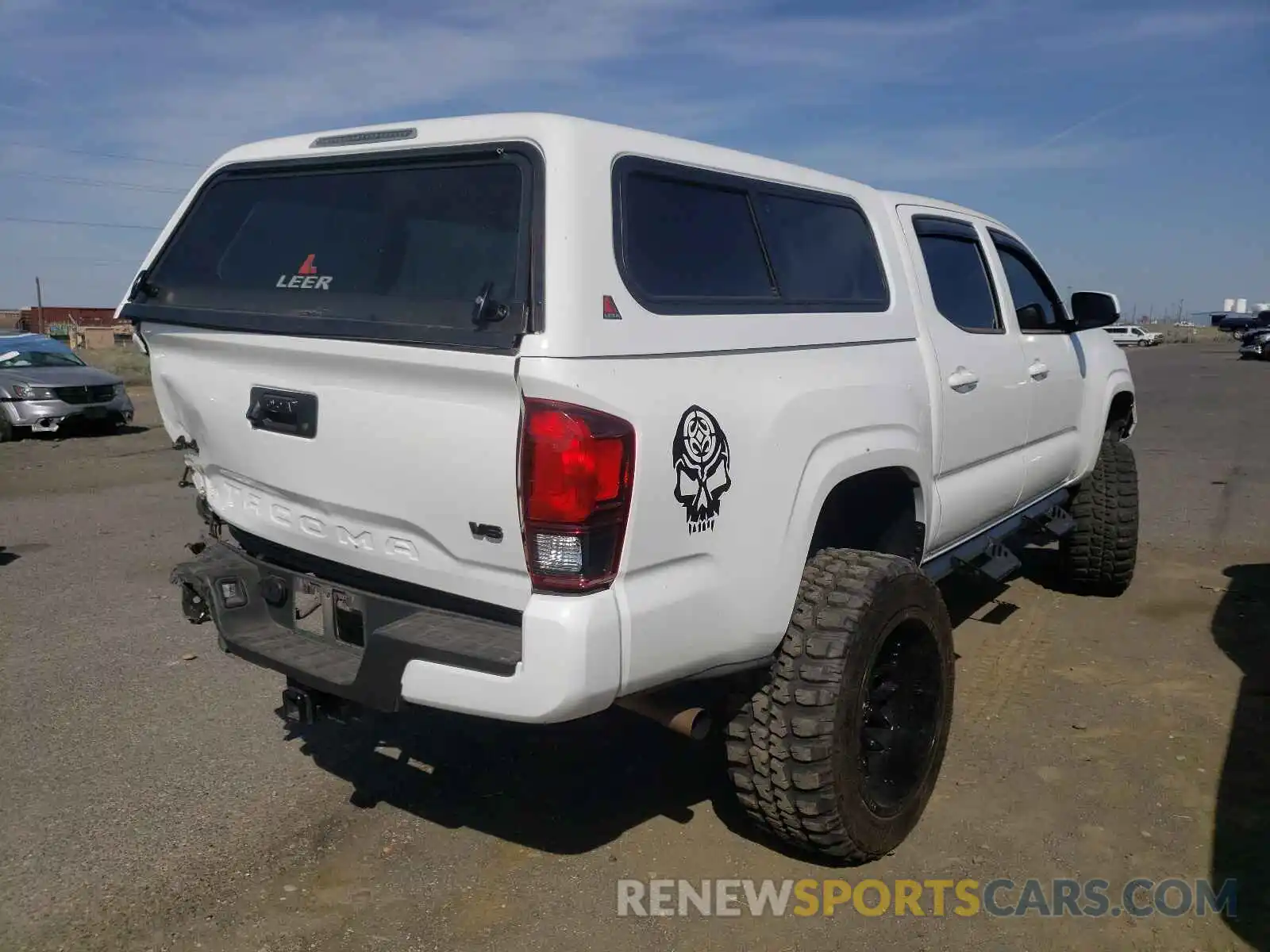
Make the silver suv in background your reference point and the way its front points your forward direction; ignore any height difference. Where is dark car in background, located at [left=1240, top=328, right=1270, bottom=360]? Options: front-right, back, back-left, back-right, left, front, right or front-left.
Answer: front-left

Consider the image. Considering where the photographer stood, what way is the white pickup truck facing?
facing away from the viewer and to the right of the viewer

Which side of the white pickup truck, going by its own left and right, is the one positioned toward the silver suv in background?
left

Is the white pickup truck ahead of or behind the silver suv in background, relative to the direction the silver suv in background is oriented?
ahead

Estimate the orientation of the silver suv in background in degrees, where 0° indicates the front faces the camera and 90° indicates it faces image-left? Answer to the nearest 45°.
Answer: approximately 315°
